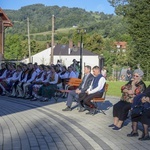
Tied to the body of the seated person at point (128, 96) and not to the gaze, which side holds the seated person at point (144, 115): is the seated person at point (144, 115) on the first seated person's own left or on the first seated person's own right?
on the first seated person's own left

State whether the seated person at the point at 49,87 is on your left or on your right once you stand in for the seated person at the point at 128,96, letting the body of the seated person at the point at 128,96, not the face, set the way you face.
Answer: on your right

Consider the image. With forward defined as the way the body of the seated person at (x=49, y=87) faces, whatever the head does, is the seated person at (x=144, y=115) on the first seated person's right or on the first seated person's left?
on the first seated person's left

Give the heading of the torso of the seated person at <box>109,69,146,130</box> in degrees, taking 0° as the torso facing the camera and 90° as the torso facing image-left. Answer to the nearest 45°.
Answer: approximately 45°

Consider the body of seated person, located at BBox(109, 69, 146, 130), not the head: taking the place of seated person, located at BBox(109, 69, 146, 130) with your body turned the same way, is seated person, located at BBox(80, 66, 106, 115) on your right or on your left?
on your right
